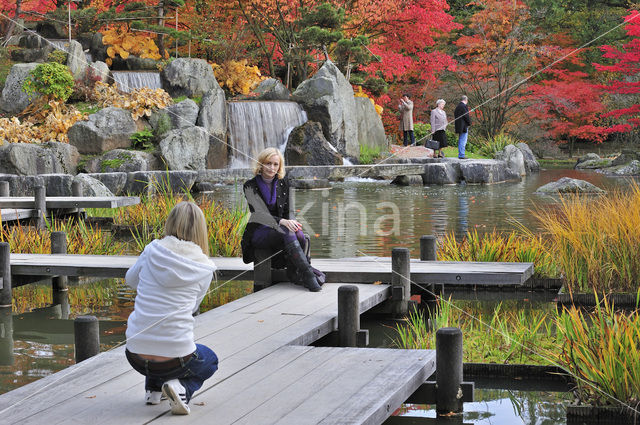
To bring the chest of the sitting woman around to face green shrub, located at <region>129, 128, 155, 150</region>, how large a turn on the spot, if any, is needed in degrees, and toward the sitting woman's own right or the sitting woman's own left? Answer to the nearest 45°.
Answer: approximately 135° to the sitting woman's own left

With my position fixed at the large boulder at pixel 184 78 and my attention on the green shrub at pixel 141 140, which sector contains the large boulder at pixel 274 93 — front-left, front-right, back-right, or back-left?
back-left

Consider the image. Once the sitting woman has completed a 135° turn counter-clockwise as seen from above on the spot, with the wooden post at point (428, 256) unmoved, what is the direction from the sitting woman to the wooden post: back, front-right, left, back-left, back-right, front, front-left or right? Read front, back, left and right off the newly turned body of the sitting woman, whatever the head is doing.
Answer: front-right

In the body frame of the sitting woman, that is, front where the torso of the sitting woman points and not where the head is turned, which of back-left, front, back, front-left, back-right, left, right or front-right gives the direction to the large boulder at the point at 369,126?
back-left

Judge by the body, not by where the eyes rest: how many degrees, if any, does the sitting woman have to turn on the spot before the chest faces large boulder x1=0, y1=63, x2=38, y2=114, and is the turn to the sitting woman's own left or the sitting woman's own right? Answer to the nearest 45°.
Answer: approximately 180°

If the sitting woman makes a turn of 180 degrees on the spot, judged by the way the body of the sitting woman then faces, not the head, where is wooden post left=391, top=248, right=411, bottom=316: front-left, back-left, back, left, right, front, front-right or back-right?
back-right

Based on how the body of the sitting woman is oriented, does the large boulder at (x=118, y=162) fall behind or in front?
behind

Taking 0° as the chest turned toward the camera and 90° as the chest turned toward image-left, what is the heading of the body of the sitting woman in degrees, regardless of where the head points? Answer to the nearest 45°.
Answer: approximately 315°

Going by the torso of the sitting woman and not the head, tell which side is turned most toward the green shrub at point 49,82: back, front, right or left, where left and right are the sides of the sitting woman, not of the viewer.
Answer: back

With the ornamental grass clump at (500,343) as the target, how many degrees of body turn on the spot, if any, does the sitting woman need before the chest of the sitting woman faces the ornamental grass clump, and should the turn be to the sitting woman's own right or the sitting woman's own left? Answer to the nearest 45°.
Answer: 0° — they already face it

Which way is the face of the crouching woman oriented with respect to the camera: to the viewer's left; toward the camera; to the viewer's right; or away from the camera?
away from the camera

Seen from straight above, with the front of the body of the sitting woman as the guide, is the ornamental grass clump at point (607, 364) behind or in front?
in front

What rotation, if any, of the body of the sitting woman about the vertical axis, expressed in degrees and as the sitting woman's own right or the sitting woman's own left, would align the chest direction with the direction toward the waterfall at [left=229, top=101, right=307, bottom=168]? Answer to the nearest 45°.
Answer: approximately 135° to the sitting woman's own left
